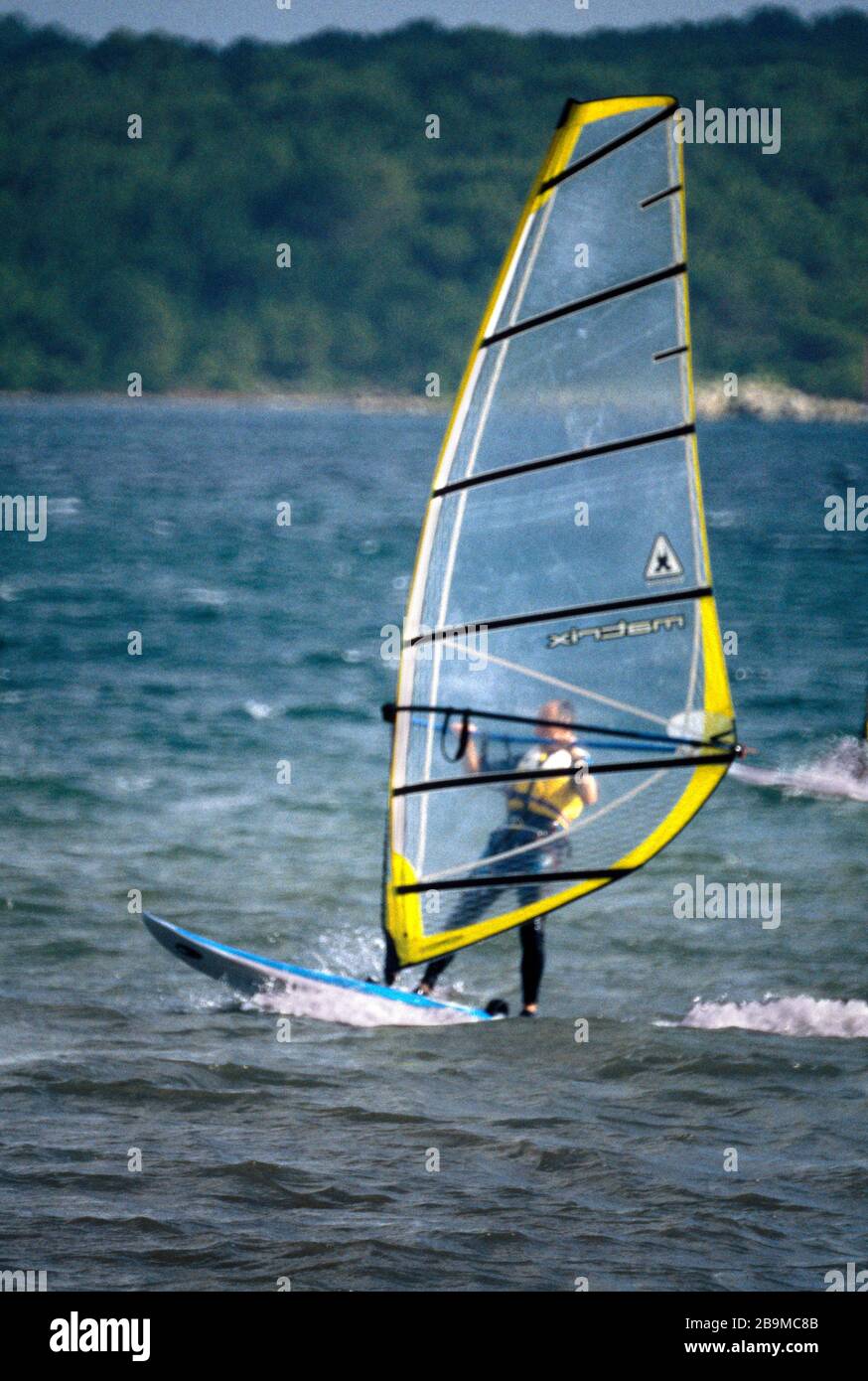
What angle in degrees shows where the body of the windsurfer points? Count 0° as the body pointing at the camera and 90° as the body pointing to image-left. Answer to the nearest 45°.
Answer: approximately 45°
